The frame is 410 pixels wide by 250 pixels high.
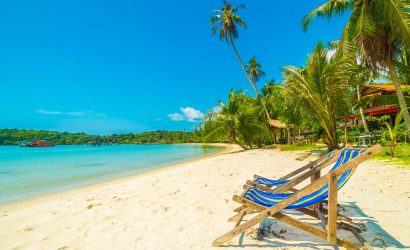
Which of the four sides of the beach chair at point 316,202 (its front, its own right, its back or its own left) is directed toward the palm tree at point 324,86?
right

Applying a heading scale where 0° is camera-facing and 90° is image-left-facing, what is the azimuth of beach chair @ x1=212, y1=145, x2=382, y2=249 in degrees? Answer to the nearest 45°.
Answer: approximately 90°

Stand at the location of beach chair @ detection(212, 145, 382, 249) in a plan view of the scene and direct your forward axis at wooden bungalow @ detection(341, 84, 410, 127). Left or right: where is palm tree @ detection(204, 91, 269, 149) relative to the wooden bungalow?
left

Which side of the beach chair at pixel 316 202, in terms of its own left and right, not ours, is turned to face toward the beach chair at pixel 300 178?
right

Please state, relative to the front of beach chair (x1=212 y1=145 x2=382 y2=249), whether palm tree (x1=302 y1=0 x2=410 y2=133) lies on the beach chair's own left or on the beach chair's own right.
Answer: on the beach chair's own right
